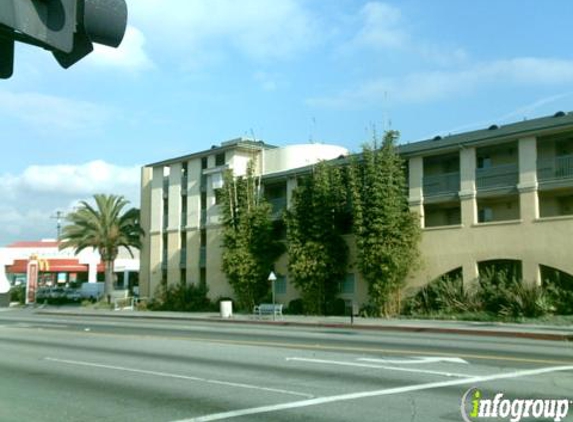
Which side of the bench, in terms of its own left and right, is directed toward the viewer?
front

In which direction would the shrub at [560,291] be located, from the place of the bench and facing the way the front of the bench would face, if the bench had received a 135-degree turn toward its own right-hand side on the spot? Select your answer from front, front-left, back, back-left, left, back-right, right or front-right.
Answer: back

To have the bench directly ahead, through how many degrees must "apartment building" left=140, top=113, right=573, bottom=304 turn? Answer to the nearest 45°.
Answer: approximately 45° to its right

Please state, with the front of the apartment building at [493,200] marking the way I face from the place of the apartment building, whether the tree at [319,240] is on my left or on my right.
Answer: on my right

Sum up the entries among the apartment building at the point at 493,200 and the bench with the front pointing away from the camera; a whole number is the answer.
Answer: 0

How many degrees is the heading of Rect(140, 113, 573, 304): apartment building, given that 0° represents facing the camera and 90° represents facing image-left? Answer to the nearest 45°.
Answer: approximately 45°

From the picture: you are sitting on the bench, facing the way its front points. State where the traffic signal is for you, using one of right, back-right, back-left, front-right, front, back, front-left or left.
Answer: front

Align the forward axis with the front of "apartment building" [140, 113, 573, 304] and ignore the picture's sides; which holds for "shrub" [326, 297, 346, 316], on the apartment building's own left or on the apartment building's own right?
on the apartment building's own right

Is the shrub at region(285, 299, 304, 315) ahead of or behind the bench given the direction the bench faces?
behind
